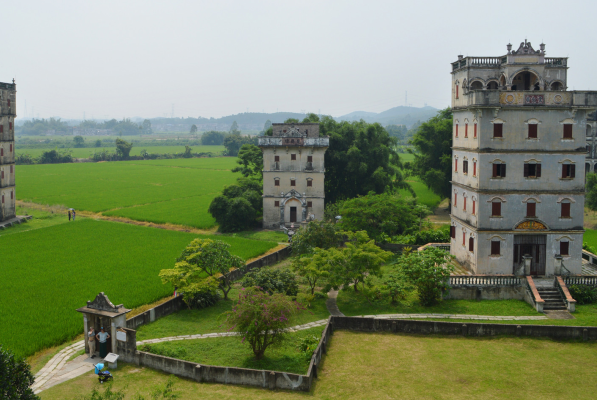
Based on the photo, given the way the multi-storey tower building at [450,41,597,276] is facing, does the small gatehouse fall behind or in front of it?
in front

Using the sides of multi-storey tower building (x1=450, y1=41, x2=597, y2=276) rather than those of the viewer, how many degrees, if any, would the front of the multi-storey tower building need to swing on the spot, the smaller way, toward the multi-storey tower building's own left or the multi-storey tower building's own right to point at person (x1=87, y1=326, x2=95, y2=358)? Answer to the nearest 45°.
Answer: approximately 45° to the multi-storey tower building's own right

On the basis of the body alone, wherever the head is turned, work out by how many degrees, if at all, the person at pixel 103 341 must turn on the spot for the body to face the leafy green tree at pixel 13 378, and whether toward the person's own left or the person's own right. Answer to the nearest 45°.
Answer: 0° — they already face it

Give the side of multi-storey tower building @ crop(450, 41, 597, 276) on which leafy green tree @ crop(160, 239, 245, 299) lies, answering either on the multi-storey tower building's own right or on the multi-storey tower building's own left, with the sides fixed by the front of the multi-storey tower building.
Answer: on the multi-storey tower building's own right

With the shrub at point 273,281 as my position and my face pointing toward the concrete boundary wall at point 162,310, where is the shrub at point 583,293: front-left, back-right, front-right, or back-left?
back-left

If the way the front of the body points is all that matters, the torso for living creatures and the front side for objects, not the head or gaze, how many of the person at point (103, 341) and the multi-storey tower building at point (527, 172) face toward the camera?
2

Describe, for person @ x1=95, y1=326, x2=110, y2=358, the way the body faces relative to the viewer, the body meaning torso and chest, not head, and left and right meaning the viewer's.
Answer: facing the viewer

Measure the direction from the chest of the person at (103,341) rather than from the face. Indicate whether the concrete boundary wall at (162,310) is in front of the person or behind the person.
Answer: behind

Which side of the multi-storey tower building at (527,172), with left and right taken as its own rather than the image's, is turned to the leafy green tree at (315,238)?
right

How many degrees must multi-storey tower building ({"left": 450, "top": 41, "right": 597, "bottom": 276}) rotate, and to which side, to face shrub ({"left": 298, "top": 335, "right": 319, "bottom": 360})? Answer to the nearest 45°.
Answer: approximately 45° to its right
